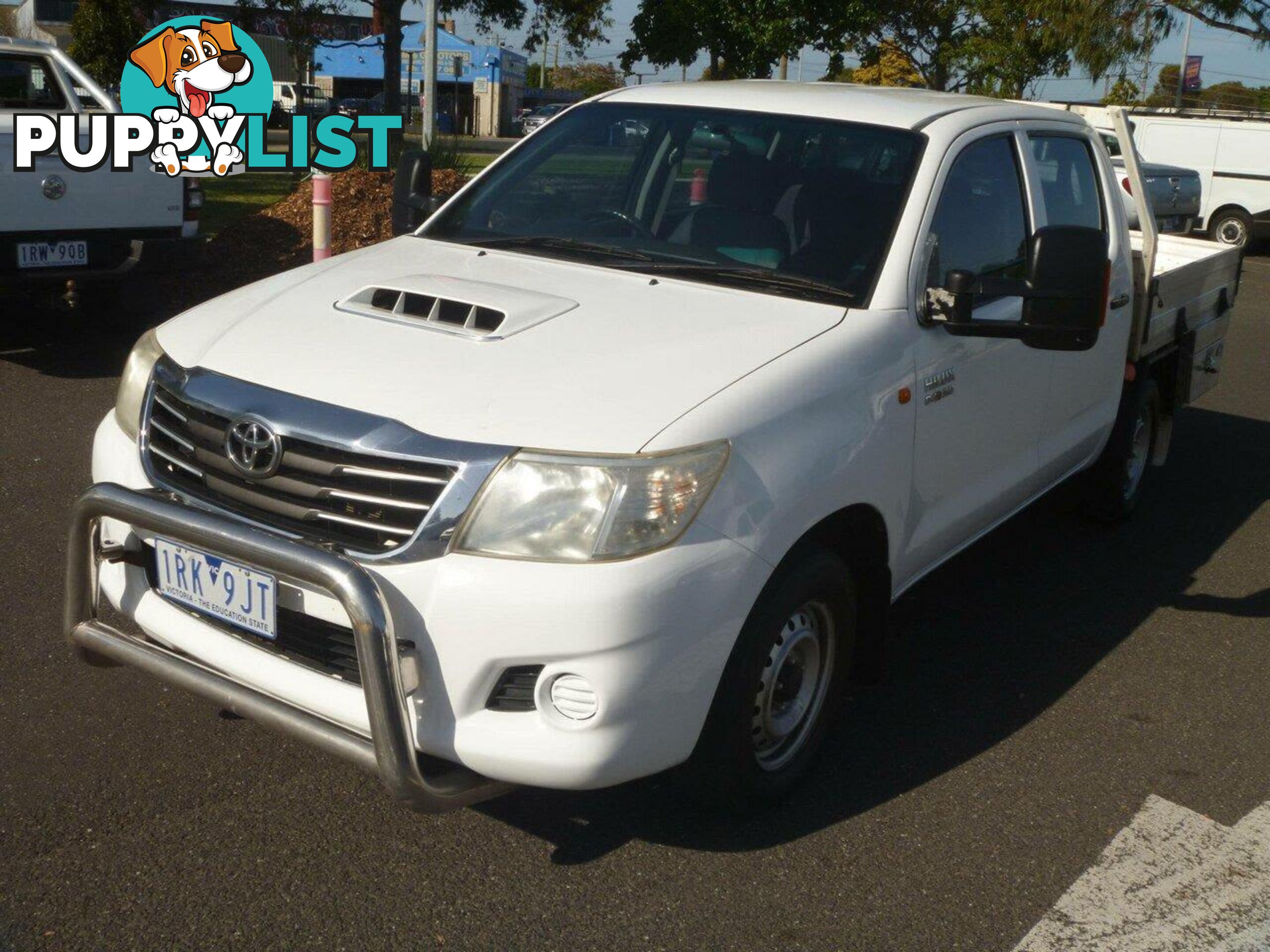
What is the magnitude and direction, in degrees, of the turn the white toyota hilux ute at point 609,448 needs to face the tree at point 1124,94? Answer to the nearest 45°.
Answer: approximately 135° to its right

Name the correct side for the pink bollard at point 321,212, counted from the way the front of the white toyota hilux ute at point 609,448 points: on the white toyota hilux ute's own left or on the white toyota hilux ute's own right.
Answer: on the white toyota hilux ute's own right

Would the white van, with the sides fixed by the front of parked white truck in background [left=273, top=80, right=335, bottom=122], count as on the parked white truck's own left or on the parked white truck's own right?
on the parked white truck's own right

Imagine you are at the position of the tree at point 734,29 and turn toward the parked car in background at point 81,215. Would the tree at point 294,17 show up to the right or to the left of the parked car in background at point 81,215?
right

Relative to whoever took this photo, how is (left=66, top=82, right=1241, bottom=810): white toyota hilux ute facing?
facing the viewer and to the left of the viewer

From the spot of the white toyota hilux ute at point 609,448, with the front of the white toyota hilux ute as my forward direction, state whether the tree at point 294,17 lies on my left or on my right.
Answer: on my right
